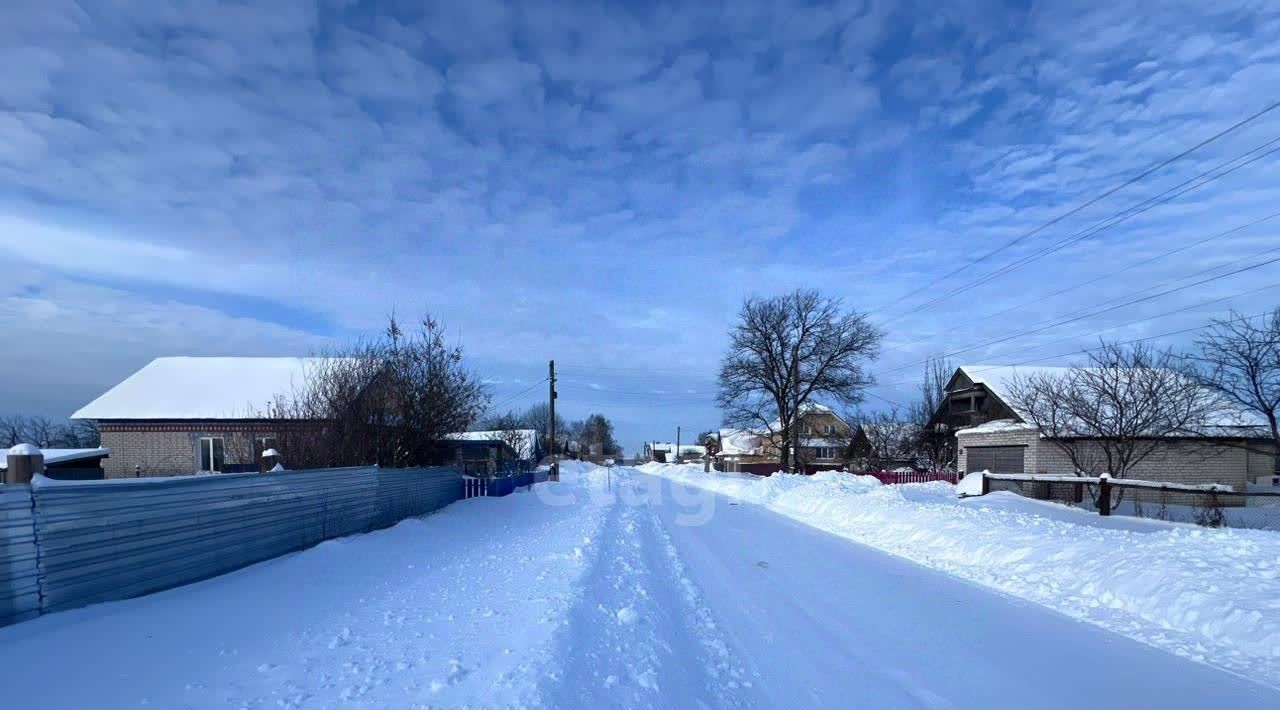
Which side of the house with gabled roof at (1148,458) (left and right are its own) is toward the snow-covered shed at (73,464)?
front

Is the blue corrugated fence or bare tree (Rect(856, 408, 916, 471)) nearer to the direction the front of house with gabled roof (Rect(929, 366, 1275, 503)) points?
the blue corrugated fence

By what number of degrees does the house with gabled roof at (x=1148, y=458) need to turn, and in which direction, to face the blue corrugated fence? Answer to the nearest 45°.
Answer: approximately 45° to its left

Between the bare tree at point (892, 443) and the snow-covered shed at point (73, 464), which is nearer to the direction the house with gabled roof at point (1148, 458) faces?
the snow-covered shed

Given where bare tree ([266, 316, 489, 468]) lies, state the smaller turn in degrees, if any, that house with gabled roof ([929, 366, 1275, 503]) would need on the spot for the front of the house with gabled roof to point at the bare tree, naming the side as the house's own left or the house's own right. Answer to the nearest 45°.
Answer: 0° — it already faces it

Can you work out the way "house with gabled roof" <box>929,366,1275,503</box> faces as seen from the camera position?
facing the viewer and to the left of the viewer

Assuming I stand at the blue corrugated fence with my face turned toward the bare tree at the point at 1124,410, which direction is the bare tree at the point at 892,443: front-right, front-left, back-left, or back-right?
front-left
